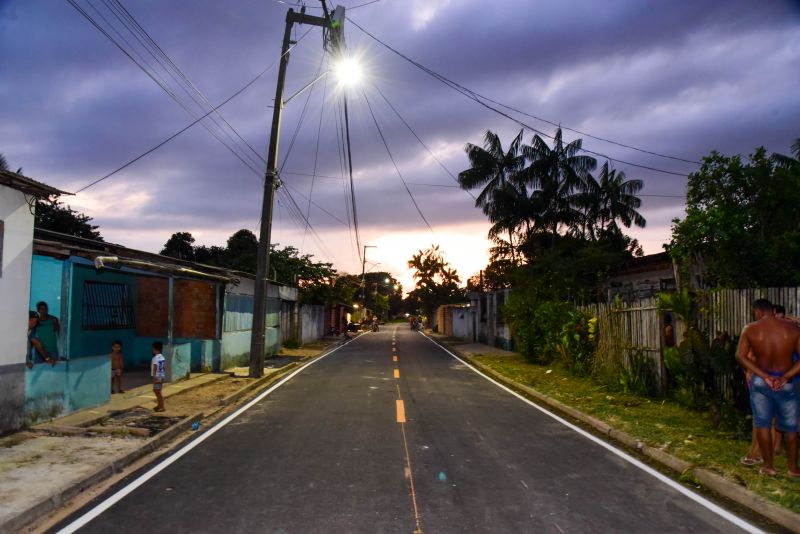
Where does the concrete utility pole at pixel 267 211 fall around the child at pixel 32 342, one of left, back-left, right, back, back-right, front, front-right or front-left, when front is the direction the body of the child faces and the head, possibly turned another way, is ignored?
front-left

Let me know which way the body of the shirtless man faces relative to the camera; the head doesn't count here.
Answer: away from the camera

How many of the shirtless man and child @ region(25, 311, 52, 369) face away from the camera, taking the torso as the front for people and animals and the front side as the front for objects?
1

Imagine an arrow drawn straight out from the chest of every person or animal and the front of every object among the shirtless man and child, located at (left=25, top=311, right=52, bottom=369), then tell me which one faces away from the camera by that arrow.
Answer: the shirtless man

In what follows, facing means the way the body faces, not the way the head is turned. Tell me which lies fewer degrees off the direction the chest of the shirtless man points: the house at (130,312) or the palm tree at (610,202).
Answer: the palm tree

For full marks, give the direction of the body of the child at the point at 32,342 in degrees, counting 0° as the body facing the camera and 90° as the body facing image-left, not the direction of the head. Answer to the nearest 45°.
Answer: approximately 270°

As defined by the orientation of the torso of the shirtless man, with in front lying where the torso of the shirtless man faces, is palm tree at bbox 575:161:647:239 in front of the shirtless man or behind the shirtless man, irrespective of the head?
in front

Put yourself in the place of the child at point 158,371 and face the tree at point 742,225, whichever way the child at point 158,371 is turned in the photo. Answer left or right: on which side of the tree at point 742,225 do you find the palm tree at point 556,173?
left

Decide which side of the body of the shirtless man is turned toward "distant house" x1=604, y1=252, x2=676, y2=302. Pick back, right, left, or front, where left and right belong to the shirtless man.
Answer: front

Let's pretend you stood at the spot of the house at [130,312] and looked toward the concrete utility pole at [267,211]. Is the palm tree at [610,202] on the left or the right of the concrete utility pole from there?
left

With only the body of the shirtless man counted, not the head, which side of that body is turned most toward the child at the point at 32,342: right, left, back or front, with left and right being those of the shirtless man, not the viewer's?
left

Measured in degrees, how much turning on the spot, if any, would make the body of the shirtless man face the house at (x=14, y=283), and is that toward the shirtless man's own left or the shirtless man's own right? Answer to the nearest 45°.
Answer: approximately 90° to the shirtless man's own left
